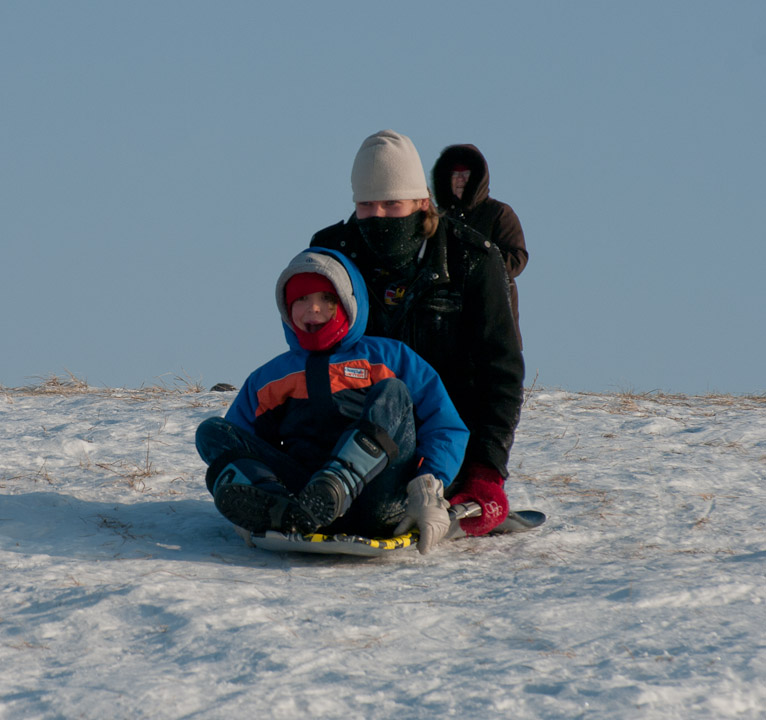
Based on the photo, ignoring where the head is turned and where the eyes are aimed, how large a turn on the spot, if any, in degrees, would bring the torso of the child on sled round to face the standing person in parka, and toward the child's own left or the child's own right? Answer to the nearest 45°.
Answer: approximately 135° to the child's own right

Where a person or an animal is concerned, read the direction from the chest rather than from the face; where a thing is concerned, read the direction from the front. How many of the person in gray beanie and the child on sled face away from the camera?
0

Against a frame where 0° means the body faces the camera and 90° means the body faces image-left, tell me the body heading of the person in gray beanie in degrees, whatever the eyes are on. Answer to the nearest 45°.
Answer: approximately 45°

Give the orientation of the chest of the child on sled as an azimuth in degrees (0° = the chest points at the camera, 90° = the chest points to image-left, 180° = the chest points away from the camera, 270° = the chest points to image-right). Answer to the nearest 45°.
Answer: approximately 45°

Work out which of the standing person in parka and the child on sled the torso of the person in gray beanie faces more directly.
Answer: the child on sled
